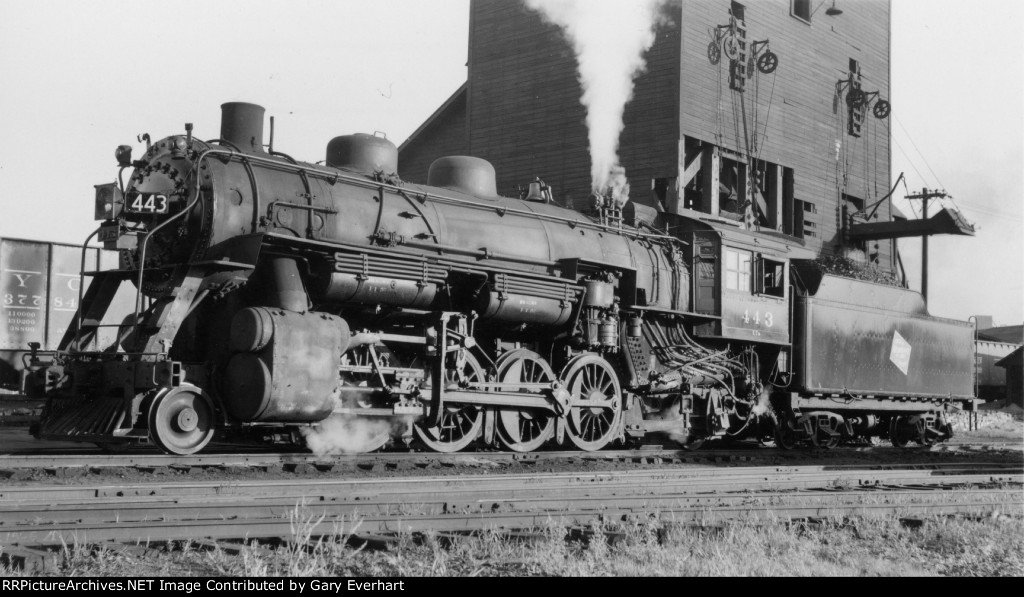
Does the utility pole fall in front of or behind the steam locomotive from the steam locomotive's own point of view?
behind

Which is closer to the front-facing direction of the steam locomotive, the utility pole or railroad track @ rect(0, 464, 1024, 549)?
the railroad track

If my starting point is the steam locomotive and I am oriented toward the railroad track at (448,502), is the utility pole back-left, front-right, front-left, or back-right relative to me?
back-left

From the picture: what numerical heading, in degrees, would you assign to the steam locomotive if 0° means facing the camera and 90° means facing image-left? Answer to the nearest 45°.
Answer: approximately 45°
